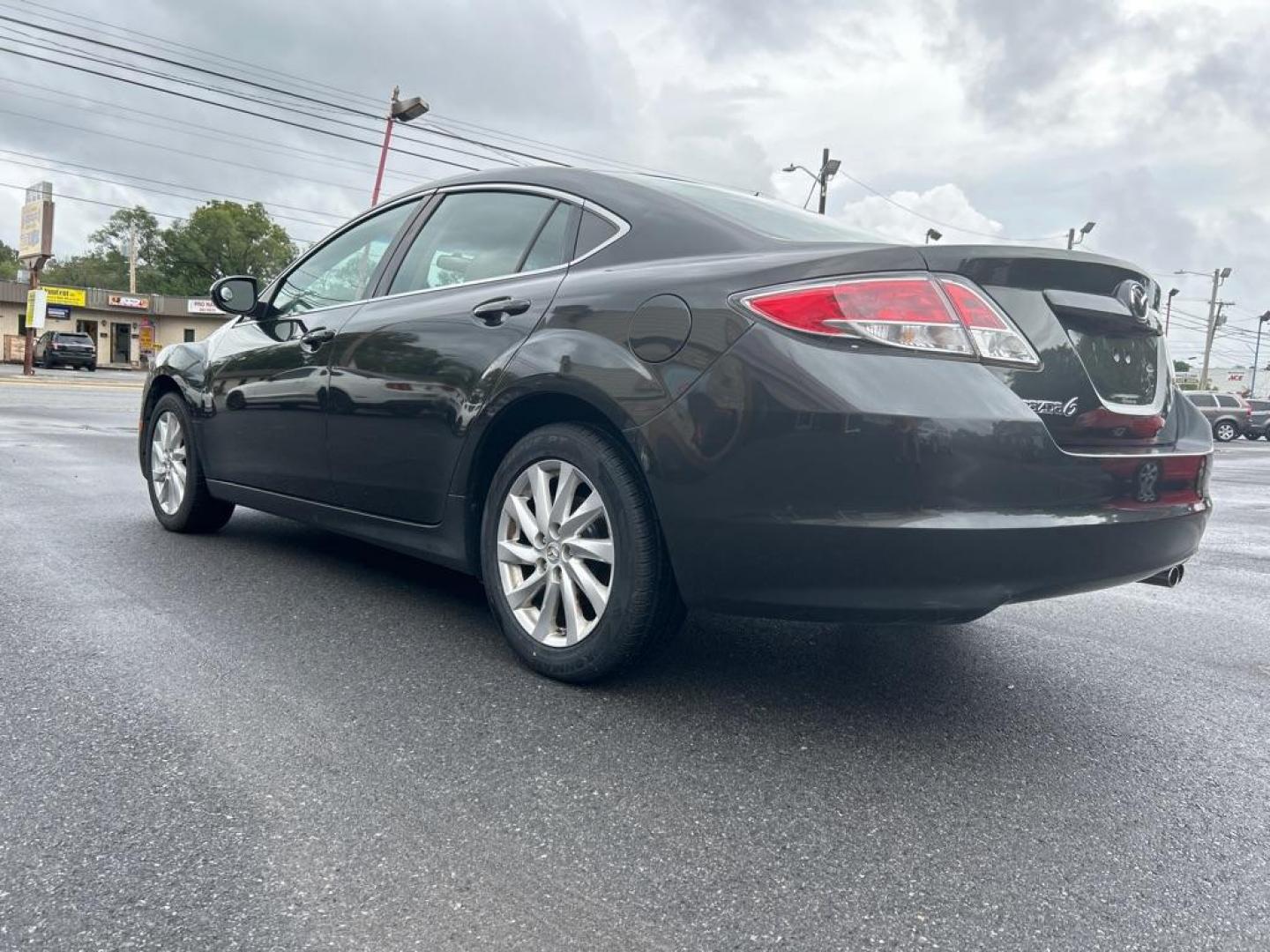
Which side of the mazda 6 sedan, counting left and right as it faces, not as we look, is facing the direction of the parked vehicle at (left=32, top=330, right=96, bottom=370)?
front

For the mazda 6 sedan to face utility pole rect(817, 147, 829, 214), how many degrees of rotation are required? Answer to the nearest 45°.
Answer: approximately 45° to its right

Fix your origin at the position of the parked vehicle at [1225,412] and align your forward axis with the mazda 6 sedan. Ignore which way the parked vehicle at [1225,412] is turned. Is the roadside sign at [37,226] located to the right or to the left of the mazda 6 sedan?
right

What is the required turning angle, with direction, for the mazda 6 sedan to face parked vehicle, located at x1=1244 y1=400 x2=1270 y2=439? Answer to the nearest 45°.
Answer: approximately 90° to its right

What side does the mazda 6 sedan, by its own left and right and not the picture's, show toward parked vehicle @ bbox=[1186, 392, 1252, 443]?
right

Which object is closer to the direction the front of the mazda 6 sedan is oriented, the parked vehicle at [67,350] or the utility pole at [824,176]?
the parked vehicle

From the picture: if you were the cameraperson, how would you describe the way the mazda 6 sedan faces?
facing away from the viewer and to the left of the viewer

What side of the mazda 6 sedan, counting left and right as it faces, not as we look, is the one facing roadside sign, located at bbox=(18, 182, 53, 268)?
front

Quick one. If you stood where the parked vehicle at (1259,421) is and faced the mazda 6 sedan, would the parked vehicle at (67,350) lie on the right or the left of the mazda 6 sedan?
right
